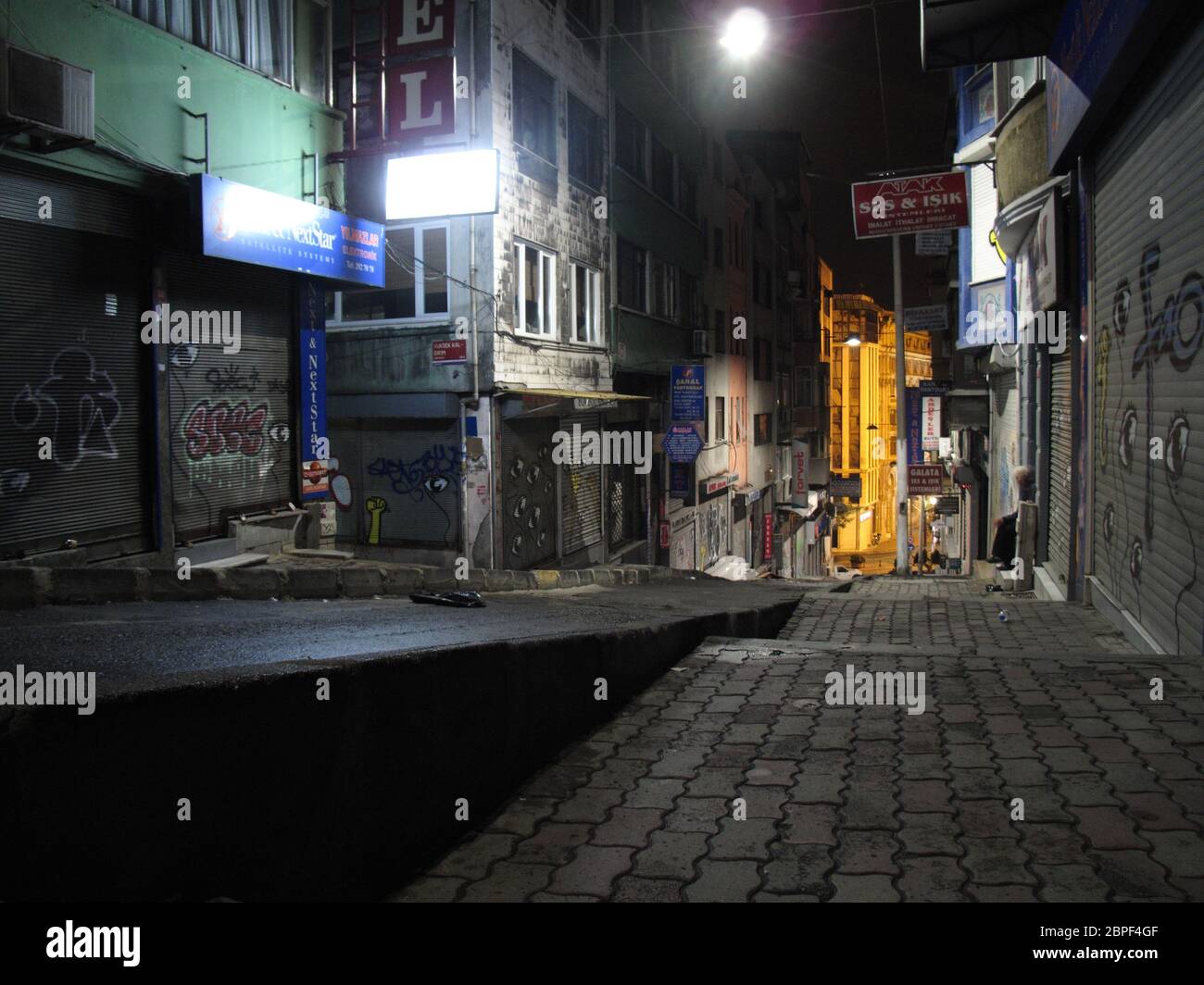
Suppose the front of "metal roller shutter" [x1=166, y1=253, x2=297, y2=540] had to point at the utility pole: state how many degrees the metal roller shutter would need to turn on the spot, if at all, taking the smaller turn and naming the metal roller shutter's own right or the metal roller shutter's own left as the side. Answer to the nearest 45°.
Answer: approximately 90° to the metal roller shutter's own left

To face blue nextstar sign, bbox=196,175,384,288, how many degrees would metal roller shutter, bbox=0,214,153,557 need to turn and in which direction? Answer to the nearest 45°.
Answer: approximately 90° to its left

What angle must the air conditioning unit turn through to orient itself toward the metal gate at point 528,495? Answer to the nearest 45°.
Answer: approximately 90° to its left

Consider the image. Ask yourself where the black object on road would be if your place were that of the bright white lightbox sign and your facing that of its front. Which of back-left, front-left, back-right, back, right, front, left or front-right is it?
front

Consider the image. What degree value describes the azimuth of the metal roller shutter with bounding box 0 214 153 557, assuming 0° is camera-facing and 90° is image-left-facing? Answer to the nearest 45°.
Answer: approximately 315°

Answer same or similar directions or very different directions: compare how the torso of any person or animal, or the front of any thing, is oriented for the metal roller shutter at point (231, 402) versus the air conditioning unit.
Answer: same or similar directions

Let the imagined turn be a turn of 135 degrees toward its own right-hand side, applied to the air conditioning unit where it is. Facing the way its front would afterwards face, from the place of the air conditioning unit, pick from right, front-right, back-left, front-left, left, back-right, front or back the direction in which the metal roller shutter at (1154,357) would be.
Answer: back-left

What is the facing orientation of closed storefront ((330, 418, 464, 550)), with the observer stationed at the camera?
facing the viewer

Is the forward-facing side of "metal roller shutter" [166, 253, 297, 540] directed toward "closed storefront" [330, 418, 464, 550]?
no

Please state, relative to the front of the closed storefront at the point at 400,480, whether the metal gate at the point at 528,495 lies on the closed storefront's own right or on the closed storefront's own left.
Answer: on the closed storefront's own left

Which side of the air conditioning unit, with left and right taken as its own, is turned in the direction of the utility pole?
left

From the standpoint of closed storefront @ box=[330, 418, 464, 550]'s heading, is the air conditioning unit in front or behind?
in front

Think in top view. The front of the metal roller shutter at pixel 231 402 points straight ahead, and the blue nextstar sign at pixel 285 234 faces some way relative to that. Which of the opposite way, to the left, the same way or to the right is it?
the same way

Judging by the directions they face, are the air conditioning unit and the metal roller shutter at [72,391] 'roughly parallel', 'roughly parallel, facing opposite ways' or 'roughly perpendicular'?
roughly parallel

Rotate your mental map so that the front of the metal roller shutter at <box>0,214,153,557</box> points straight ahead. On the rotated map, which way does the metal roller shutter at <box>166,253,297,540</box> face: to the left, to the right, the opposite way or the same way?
the same way

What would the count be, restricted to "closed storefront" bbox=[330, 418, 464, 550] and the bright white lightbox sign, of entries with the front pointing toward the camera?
2

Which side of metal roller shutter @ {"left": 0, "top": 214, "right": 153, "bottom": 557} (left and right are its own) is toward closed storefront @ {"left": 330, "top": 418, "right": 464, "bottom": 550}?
left

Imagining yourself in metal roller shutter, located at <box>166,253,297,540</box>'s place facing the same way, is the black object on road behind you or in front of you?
in front

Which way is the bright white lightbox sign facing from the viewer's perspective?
toward the camera
